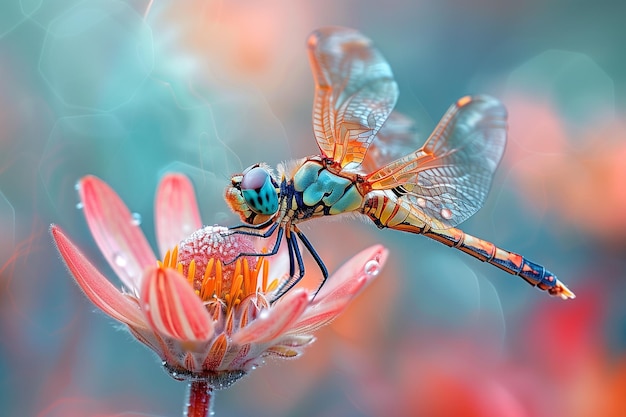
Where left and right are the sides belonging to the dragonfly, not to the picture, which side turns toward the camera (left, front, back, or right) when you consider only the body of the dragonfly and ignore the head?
left
